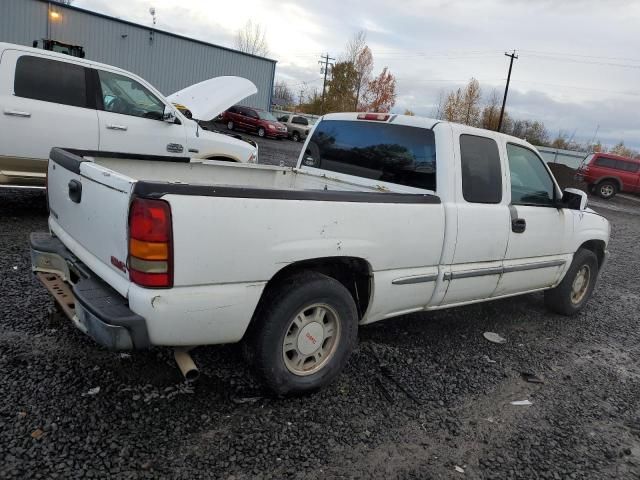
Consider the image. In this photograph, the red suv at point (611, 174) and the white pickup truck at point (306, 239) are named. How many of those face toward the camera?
0

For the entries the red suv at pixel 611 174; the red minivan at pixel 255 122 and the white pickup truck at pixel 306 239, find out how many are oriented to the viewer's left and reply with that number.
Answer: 0

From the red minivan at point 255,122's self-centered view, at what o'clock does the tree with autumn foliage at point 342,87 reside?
The tree with autumn foliage is roughly at 8 o'clock from the red minivan.

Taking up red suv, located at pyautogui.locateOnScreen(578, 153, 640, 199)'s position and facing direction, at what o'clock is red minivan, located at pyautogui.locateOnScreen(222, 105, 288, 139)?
red minivan, located at pyautogui.locateOnScreen(222, 105, 288, 139) is roughly at 7 o'clock from red suv, located at pyautogui.locateOnScreen(578, 153, 640, 199).

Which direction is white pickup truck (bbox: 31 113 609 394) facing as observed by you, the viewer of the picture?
facing away from the viewer and to the right of the viewer

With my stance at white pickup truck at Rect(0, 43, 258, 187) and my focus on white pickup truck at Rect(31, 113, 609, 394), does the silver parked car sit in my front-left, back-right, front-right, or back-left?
back-left

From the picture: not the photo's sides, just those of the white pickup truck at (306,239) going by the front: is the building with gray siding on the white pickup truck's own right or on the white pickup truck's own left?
on the white pickup truck's own left

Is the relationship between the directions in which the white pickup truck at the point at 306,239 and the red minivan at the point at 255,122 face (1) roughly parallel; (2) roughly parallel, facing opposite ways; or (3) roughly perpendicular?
roughly perpendicular

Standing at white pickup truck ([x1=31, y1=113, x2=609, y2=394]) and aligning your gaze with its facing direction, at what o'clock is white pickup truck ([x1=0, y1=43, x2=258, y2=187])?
white pickup truck ([x1=0, y1=43, x2=258, y2=187]) is roughly at 9 o'clock from white pickup truck ([x1=31, y1=113, x2=609, y2=394]).

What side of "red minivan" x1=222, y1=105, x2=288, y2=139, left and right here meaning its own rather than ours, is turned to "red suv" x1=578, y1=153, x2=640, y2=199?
front

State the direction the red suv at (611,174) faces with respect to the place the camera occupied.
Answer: facing away from the viewer and to the right of the viewer

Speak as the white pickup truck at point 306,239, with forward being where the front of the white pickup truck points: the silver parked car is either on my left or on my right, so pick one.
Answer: on my left
